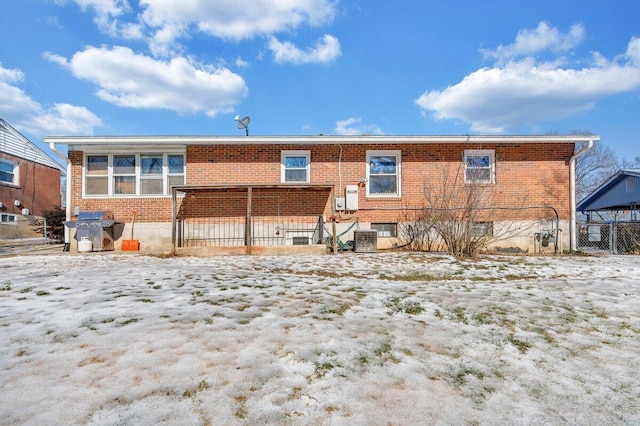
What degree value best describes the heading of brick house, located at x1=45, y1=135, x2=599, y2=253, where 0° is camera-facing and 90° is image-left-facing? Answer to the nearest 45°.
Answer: approximately 180°

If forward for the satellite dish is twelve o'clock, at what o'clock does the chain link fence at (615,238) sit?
The chain link fence is roughly at 8 o'clock from the satellite dish.

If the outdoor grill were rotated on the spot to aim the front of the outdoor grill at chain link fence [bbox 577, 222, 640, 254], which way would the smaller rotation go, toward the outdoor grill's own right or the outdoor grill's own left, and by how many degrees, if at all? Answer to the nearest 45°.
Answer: approximately 45° to the outdoor grill's own left

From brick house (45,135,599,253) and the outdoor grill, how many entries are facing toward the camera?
1

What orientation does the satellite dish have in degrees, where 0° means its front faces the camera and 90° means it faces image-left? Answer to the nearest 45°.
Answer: approximately 45°

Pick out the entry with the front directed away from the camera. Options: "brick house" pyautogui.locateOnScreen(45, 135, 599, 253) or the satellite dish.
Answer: the brick house

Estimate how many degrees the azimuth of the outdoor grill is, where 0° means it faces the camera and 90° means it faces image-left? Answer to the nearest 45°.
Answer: approximately 0°

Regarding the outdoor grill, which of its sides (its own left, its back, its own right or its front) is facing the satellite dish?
left

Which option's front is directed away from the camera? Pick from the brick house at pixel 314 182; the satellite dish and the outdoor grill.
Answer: the brick house

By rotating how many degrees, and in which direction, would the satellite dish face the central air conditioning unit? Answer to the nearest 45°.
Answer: approximately 90° to its left
